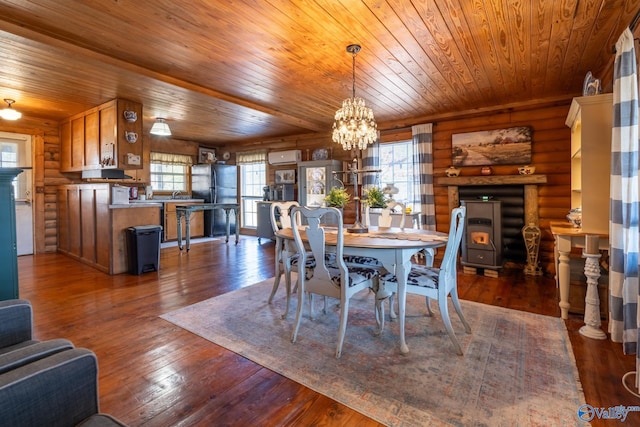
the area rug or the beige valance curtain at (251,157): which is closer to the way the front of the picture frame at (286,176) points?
the area rug

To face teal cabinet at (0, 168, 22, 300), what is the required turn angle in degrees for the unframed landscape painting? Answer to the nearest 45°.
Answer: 0° — it already faces it

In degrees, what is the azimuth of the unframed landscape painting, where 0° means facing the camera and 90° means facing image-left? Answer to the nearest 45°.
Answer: approximately 45°

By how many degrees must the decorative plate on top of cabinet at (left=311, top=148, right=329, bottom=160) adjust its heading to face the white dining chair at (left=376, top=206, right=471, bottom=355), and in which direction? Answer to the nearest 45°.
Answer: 0° — it already faces it

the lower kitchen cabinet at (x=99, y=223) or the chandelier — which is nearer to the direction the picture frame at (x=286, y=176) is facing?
the chandelier

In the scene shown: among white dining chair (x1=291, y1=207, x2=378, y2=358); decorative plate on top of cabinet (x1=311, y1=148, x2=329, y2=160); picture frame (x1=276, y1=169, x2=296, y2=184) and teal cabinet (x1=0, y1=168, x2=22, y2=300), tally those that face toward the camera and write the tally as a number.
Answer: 2
